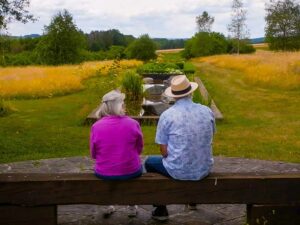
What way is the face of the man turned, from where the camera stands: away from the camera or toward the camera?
away from the camera

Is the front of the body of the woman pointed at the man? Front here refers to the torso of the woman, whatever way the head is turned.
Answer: no

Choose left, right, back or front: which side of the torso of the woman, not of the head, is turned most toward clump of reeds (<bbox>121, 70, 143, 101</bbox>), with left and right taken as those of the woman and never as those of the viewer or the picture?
front

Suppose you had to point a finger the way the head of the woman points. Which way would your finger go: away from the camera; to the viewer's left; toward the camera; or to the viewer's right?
away from the camera

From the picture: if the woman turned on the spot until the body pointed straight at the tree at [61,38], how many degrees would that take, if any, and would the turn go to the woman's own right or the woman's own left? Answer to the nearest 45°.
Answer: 0° — they already face it

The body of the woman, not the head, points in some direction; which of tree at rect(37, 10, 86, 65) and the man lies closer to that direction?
the tree

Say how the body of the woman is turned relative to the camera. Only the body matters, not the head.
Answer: away from the camera
